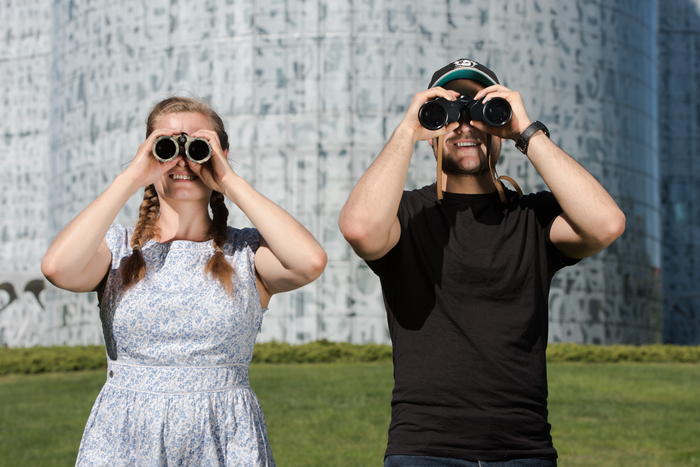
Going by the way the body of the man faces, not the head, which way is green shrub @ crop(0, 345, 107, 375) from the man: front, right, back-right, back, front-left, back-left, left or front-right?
back-right

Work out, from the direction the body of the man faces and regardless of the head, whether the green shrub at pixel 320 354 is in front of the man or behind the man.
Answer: behind

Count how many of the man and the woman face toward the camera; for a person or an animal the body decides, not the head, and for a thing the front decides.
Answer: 2

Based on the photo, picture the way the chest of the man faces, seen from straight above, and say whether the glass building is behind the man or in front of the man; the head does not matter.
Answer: behind

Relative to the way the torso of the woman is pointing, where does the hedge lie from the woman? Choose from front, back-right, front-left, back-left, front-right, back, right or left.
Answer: back

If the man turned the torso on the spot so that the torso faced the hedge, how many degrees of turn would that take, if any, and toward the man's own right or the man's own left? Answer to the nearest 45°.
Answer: approximately 180°

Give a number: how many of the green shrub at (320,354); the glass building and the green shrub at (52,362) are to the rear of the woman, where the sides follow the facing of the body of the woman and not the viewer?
3

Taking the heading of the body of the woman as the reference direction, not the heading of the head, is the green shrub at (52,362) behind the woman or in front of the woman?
behind

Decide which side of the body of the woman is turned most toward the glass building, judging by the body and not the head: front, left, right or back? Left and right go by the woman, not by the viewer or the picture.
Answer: back

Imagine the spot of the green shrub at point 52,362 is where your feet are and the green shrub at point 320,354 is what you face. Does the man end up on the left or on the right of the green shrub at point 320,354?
right

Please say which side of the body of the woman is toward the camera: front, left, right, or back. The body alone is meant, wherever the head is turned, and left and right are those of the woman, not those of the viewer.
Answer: front

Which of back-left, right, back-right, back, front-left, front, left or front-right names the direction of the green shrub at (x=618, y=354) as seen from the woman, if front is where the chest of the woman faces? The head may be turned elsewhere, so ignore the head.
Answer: back-left
